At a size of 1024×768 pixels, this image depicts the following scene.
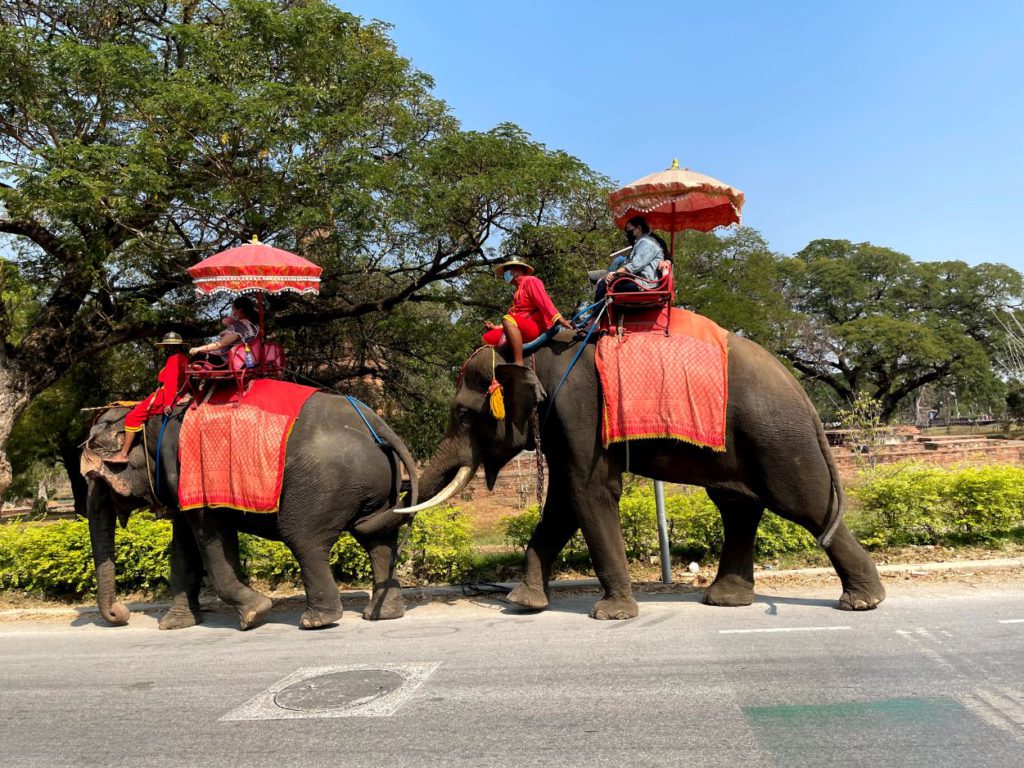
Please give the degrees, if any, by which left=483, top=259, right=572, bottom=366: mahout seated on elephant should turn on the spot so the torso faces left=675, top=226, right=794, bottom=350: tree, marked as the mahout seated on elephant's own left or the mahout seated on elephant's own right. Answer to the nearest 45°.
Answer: approximately 90° to the mahout seated on elephant's own right

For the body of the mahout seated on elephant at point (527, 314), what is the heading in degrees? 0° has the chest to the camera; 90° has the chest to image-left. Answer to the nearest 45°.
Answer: approximately 90°

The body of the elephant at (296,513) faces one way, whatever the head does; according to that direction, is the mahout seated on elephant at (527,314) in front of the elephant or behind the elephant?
behind

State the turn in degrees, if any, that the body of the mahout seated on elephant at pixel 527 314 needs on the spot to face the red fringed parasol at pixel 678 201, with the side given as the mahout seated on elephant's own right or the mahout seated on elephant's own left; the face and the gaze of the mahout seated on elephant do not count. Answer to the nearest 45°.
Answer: approximately 180°

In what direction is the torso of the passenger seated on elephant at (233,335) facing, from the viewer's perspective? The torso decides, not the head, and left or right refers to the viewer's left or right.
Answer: facing to the left of the viewer

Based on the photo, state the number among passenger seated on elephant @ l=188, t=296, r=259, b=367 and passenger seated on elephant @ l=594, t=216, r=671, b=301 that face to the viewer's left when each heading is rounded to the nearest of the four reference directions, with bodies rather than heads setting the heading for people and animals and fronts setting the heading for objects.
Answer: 2

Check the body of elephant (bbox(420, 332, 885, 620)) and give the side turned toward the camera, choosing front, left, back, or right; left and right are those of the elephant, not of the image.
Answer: left

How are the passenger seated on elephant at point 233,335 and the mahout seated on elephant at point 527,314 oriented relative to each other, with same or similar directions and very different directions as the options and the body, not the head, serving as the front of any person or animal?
same or similar directions

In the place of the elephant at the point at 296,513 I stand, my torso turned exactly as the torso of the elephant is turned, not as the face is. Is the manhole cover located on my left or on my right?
on my left

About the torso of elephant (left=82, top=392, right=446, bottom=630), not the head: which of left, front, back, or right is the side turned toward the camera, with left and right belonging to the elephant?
left

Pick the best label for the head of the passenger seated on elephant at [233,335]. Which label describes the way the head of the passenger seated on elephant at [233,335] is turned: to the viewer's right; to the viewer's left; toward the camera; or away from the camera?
to the viewer's left

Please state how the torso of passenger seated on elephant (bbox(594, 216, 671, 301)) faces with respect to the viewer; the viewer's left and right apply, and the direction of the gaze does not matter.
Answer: facing to the left of the viewer
